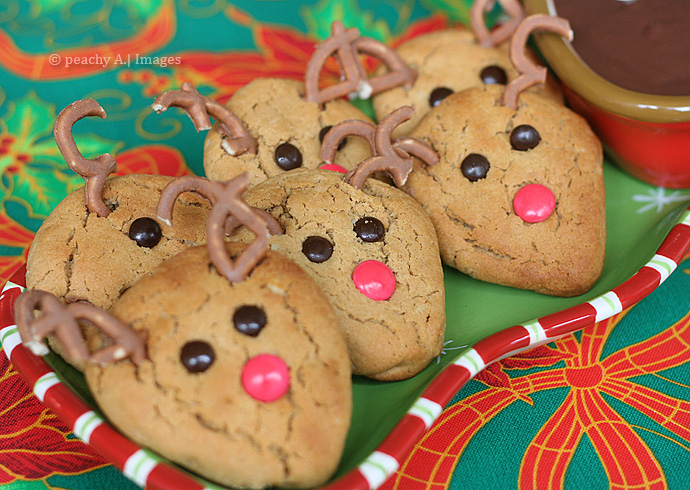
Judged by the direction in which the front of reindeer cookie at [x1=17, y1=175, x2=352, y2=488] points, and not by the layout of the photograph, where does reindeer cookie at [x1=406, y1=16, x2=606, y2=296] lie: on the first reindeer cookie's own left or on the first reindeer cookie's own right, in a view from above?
on the first reindeer cookie's own left

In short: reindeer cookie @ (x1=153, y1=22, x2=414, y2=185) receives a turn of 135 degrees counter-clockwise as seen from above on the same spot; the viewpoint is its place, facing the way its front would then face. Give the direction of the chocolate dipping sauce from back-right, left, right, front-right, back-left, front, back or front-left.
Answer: front-right

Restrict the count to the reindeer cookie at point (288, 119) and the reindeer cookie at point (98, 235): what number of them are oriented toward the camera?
2

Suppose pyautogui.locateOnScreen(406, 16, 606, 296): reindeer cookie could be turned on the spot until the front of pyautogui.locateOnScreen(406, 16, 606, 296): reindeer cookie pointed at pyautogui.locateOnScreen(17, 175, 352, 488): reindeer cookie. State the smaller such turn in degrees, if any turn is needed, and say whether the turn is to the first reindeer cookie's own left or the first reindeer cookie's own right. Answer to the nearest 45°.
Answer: approximately 45° to the first reindeer cookie's own right

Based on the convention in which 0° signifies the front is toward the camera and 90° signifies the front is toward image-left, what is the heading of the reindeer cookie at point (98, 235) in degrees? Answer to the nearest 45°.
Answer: approximately 0°

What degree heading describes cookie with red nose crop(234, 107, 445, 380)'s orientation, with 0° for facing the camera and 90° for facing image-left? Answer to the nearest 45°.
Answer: approximately 0°
